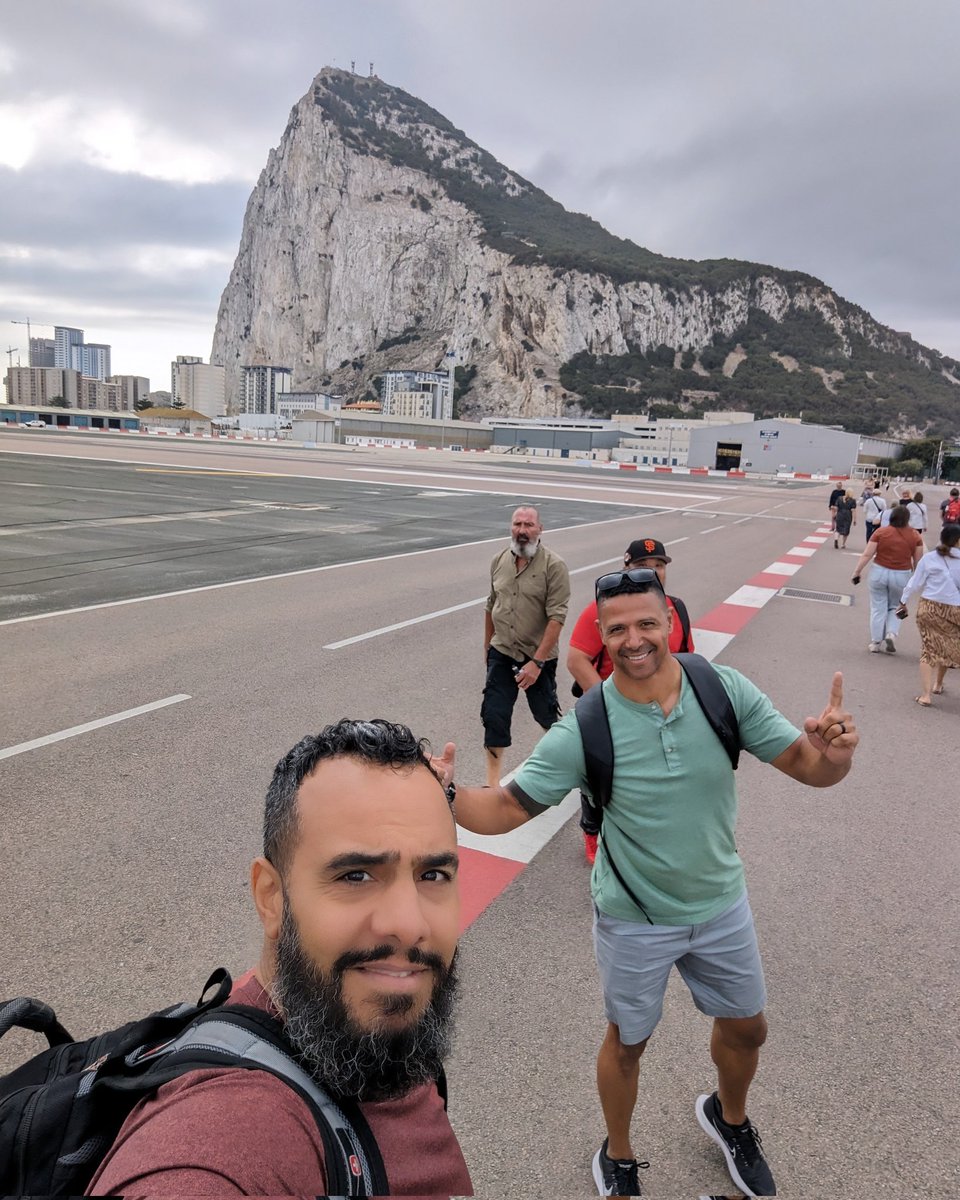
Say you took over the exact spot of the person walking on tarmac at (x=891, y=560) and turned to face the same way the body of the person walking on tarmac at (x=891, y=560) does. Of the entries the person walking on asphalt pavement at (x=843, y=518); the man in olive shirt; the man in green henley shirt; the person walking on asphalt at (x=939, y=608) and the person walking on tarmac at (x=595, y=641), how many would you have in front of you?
1

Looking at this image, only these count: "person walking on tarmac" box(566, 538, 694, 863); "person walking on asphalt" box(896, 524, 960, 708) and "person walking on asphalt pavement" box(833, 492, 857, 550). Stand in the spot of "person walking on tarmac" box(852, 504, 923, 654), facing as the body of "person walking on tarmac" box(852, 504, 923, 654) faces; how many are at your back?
2

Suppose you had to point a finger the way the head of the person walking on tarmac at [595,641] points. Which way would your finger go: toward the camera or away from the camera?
toward the camera

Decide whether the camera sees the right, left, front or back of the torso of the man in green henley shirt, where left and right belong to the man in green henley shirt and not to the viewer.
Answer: front

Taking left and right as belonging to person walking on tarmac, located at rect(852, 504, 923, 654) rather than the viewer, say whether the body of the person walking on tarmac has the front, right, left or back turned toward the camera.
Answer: back

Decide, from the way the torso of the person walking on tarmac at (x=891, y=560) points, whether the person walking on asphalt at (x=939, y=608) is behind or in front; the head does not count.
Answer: behind

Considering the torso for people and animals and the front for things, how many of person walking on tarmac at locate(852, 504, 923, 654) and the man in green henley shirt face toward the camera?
1

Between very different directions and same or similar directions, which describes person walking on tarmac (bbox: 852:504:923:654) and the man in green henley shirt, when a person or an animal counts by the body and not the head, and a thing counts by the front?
very different directions

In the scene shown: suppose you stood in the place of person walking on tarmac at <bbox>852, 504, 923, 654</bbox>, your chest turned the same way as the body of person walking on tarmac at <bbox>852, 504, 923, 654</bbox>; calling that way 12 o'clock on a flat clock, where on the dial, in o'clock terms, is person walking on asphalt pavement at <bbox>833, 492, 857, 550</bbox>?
person walking on asphalt pavement at <bbox>833, 492, 857, 550</bbox> is roughly at 12 o'clock from person walking on tarmac at <bbox>852, 504, 923, 654</bbox>.

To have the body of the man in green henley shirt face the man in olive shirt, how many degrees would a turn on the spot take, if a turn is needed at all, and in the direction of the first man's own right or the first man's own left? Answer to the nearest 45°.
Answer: approximately 180°

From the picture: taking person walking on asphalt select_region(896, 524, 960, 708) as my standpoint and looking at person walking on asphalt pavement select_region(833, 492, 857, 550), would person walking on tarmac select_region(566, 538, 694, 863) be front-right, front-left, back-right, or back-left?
back-left

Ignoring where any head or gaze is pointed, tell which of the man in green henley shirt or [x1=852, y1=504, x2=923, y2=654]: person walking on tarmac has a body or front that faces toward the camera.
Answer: the man in green henley shirt

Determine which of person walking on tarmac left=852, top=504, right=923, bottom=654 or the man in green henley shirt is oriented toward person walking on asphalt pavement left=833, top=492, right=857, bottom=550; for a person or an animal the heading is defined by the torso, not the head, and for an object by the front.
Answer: person walking on tarmac left=852, top=504, right=923, bottom=654

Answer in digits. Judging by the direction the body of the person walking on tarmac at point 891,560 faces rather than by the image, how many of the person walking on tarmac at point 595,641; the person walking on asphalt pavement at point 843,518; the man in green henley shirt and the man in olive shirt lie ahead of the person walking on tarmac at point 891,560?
1

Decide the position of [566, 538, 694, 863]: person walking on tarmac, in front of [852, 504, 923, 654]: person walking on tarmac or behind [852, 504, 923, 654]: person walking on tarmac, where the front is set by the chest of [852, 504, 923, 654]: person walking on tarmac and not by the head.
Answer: behind

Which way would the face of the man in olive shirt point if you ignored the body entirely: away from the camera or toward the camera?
toward the camera
